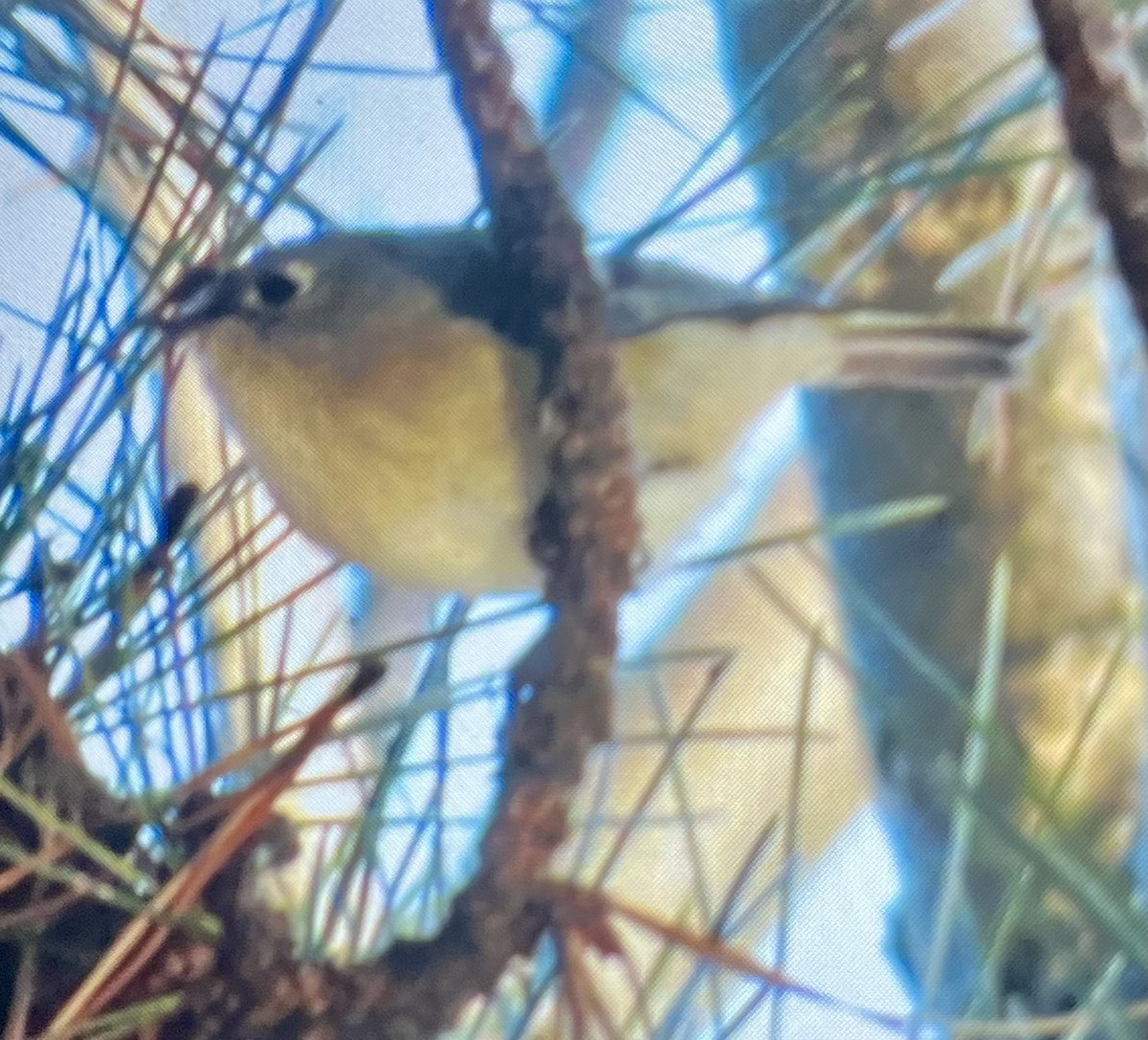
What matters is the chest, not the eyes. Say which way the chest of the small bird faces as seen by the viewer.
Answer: to the viewer's left
